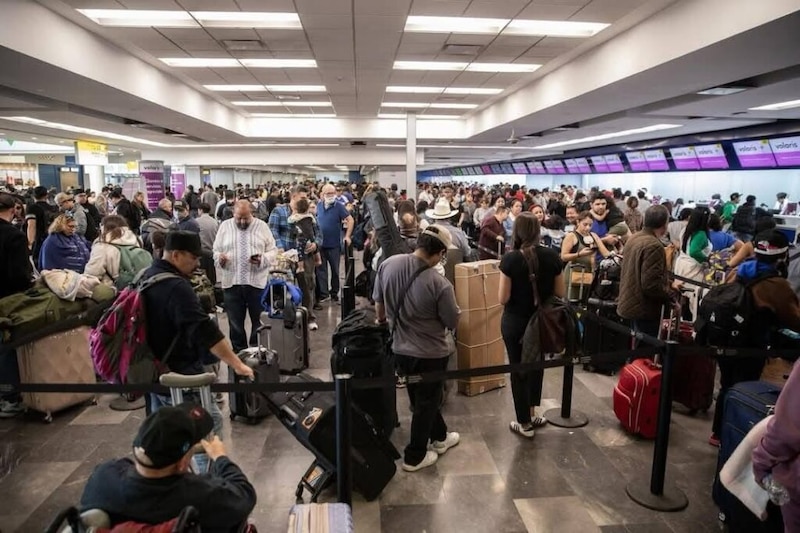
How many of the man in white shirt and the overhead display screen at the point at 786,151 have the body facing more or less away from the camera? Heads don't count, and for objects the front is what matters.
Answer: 0

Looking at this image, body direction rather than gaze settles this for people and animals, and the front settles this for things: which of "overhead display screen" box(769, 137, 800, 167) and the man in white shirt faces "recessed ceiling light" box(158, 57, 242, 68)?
the overhead display screen

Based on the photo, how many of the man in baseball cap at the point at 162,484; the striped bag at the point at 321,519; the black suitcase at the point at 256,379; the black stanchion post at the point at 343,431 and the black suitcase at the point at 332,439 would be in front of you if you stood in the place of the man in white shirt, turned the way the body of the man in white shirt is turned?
5

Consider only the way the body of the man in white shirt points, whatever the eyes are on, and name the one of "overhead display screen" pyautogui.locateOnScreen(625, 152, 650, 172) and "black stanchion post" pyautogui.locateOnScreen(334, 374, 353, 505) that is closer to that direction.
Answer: the black stanchion post

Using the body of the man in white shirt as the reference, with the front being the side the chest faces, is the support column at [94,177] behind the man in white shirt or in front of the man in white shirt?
behind

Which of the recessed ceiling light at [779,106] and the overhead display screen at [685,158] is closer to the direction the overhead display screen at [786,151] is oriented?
the recessed ceiling light

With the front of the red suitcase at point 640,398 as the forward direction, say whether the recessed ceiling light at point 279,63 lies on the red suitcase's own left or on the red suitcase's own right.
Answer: on the red suitcase's own right

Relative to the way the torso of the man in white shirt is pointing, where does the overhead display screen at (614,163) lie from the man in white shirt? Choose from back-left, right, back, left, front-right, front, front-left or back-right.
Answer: back-left

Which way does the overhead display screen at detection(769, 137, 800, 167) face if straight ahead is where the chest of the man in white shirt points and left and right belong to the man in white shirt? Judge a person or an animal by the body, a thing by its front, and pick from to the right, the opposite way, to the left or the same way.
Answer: to the right

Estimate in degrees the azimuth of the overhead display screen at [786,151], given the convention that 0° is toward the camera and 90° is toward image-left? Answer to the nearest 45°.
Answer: approximately 45°

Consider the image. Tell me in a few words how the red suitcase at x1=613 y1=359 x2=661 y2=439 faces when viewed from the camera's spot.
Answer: facing the viewer and to the left of the viewer

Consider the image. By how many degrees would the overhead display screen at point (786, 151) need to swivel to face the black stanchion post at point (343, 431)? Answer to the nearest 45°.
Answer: approximately 45° to its left

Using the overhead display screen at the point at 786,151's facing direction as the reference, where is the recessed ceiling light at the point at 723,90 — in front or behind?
in front
